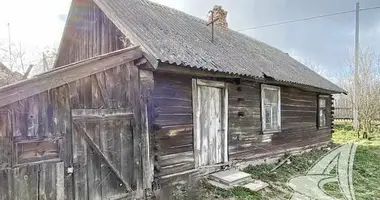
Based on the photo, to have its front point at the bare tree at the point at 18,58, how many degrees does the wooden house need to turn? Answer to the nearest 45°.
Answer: approximately 180°

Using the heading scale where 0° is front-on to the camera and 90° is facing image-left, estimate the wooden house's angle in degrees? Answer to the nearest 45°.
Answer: approximately 315°

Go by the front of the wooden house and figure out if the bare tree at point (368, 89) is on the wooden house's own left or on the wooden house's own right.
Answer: on the wooden house's own left

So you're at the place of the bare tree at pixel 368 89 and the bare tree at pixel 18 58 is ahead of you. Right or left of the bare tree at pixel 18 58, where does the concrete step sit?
left
